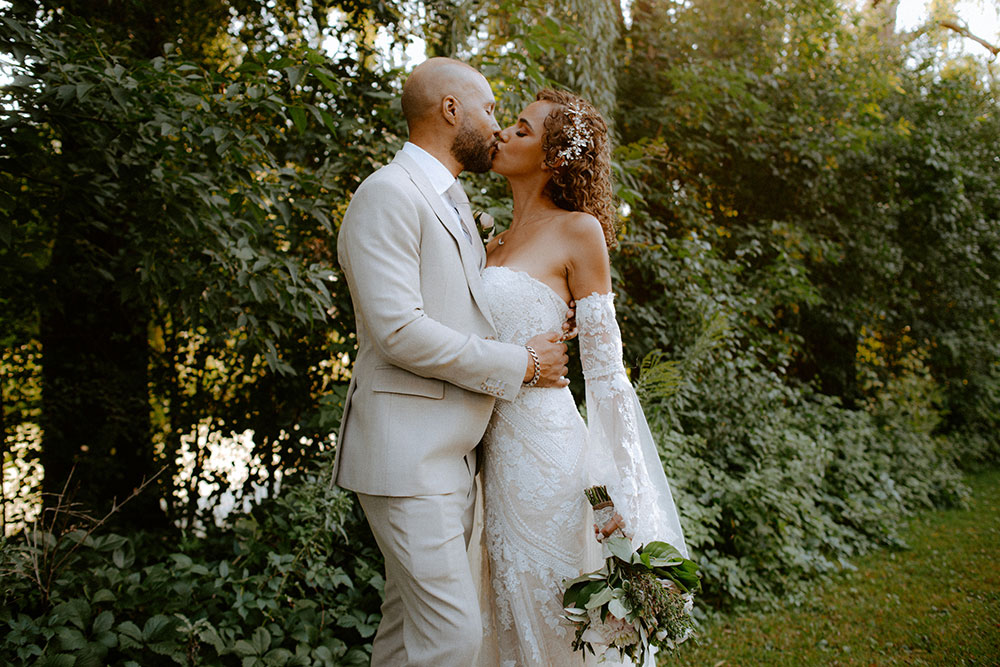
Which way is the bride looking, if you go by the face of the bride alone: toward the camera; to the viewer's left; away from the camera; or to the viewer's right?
to the viewer's left

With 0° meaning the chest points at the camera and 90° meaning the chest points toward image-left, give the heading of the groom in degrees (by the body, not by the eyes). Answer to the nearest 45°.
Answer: approximately 270°

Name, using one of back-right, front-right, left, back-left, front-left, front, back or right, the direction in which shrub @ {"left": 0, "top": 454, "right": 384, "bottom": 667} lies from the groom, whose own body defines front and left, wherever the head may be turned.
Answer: back-left

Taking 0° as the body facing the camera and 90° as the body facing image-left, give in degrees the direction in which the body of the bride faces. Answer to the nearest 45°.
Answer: approximately 45°

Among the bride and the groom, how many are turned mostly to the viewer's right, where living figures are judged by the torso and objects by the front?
1

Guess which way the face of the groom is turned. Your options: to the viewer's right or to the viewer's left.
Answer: to the viewer's right

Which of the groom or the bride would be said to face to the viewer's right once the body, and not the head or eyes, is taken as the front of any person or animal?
the groom
